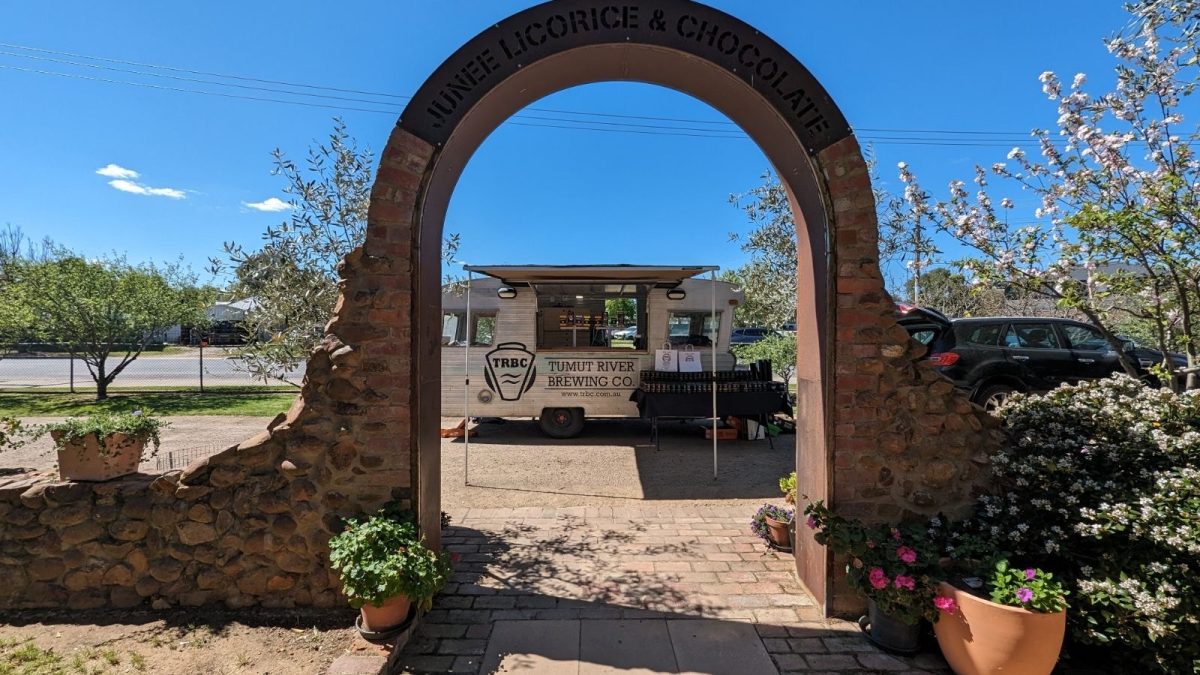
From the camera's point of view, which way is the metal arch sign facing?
toward the camera

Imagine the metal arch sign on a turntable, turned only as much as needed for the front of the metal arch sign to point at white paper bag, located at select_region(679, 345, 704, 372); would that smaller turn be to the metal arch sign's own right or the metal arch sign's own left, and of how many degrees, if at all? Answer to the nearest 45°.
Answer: approximately 180°

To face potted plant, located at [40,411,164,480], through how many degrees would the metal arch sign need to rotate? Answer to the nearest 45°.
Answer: approximately 90° to its right

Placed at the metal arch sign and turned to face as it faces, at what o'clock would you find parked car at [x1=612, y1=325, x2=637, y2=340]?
The parked car is roughly at 6 o'clock from the metal arch sign.

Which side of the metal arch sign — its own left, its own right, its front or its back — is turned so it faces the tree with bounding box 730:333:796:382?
back

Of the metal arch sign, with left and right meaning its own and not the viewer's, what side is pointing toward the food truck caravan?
back

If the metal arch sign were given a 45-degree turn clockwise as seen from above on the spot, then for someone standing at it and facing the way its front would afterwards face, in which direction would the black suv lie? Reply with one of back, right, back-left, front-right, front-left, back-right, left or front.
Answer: back

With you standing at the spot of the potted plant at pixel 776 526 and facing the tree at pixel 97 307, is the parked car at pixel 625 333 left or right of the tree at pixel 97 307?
right

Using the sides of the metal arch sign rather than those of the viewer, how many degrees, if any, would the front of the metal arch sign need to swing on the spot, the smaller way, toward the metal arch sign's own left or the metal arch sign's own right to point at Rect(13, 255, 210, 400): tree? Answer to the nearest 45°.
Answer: approximately 135° to the metal arch sign's own right
